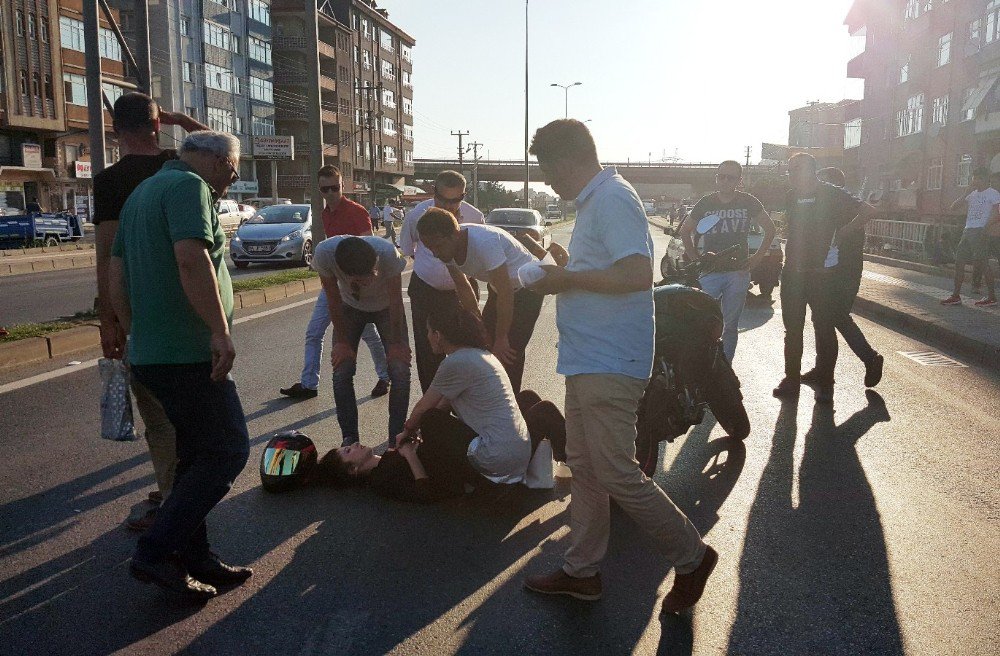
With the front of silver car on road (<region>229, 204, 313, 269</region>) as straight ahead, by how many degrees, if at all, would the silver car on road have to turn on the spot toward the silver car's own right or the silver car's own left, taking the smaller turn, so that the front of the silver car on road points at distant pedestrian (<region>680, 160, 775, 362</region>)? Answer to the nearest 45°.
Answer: approximately 45° to the silver car's own left

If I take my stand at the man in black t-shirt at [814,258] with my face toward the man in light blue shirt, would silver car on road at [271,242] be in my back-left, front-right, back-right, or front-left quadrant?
back-right

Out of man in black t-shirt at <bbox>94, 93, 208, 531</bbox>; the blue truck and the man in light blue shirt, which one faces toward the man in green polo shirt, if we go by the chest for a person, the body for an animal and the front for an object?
the man in light blue shirt

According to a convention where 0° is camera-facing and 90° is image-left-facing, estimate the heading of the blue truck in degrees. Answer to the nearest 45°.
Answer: approximately 90°

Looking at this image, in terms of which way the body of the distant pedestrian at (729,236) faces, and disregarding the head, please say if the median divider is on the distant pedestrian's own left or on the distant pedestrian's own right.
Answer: on the distant pedestrian's own right

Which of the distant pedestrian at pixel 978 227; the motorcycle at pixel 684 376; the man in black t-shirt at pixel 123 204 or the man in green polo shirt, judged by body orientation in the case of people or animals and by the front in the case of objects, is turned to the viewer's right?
the man in green polo shirt

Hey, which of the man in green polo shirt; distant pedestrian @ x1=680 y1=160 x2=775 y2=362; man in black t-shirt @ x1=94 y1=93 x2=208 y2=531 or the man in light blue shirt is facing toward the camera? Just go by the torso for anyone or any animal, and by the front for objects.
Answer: the distant pedestrian

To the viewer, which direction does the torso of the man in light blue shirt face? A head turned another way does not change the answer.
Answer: to the viewer's left

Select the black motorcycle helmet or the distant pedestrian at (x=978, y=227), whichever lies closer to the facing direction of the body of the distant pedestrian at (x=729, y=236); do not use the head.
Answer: the black motorcycle helmet

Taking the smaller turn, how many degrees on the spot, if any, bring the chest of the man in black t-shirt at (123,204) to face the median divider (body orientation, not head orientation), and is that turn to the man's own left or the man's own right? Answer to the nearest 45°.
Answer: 0° — they already face it

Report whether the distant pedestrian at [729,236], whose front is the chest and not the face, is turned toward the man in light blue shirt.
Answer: yes
